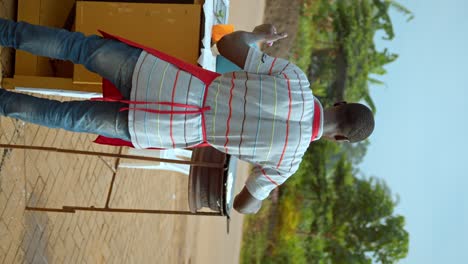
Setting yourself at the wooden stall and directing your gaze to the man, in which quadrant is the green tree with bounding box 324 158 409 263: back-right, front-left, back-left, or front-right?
back-left

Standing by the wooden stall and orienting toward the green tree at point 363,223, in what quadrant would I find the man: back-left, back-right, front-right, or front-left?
back-right

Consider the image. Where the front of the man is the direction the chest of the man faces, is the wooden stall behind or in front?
in front

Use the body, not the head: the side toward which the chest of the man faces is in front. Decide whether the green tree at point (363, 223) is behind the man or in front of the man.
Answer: in front

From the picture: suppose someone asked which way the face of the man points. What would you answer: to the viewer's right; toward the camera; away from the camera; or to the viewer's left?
away from the camera

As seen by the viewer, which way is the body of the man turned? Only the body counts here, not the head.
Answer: away from the camera
